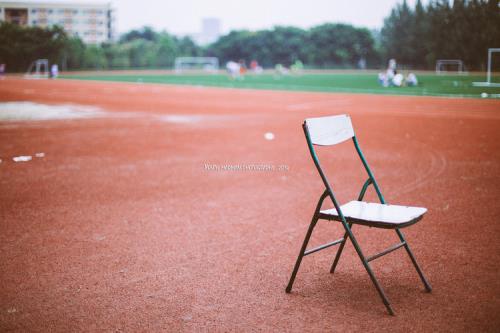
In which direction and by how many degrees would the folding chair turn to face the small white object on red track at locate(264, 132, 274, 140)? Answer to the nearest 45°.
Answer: approximately 135° to its left

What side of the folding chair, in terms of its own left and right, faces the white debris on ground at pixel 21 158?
back

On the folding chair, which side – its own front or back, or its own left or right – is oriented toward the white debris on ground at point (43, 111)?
back

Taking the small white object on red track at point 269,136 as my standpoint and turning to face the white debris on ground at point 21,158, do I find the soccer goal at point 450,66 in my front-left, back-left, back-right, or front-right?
back-right

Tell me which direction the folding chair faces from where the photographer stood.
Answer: facing the viewer and to the right of the viewer

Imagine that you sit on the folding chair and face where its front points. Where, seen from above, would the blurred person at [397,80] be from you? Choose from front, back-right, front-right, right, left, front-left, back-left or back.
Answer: back-left

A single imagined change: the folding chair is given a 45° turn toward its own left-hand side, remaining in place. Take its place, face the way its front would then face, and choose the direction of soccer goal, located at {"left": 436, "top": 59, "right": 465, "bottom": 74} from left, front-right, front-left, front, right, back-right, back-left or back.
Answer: left
